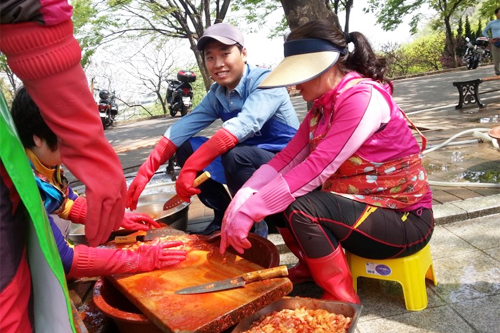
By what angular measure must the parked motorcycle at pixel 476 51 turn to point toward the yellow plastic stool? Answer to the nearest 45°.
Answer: approximately 45° to its left

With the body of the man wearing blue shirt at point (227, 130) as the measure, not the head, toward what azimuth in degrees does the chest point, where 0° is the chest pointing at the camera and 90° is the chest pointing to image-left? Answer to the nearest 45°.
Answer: approximately 45°

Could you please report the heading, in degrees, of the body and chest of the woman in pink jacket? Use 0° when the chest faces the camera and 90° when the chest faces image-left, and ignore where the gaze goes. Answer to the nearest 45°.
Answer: approximately 90°

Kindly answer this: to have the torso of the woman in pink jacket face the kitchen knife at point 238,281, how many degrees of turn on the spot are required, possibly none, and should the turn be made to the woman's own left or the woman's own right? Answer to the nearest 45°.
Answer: approximately 45° to the woman's own left

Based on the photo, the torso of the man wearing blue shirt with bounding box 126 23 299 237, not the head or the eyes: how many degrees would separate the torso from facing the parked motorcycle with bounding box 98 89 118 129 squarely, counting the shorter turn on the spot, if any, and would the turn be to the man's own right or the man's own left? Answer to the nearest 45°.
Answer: approximately 135° to the man's own right

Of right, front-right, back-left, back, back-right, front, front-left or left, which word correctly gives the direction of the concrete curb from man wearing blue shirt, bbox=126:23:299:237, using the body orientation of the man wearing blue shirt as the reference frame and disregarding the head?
back-left

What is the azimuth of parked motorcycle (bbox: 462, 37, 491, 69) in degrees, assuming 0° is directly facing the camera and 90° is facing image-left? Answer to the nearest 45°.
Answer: approximately 45°

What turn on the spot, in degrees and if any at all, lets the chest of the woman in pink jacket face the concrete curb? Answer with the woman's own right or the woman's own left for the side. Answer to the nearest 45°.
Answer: approximately 135° to the woman's own right

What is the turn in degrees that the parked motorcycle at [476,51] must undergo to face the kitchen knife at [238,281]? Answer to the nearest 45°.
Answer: approximately 45° to its left
